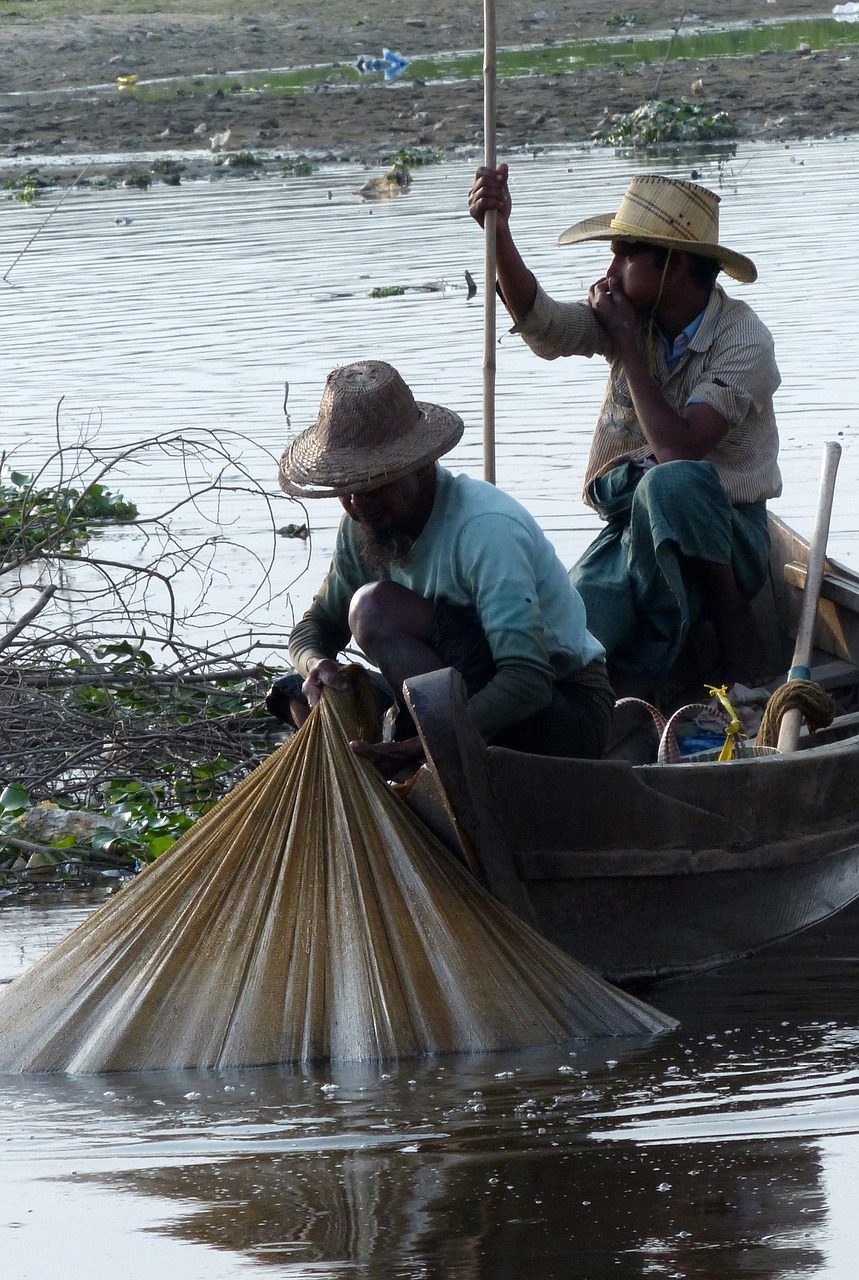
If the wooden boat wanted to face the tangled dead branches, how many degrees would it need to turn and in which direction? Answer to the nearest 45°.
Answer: approximately 90° to its right

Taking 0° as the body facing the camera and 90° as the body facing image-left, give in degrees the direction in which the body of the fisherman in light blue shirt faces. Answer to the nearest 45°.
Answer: approximately 45°

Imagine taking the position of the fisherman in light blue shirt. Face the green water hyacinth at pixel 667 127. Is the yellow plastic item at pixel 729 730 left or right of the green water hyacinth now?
right

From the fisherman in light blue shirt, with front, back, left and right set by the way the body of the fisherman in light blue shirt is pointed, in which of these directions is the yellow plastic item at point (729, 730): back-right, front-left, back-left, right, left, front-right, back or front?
back

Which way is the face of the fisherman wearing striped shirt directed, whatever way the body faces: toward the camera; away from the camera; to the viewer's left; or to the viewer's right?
to the viewer's left

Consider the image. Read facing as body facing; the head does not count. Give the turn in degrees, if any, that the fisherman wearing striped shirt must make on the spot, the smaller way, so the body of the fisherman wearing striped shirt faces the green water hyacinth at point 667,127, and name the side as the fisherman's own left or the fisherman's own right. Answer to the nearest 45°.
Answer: approximately 135° to the fisherman's own right

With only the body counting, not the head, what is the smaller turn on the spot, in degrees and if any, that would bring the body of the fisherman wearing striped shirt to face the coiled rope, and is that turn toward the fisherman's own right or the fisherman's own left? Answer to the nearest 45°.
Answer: approximately 90° to the fisherman's own left

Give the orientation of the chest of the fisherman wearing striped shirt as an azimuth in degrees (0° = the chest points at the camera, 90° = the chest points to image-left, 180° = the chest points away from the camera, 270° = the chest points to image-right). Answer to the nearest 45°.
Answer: approximately 45°
